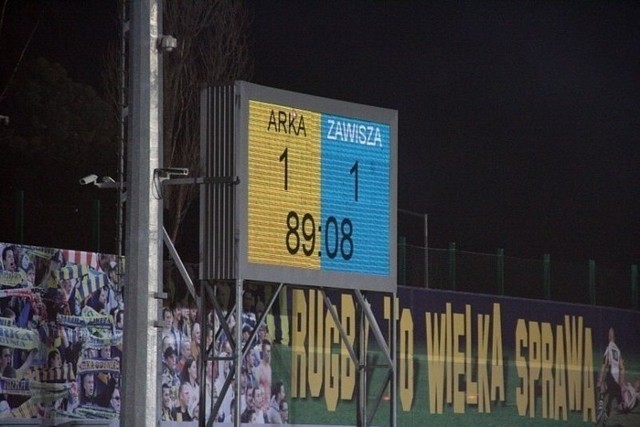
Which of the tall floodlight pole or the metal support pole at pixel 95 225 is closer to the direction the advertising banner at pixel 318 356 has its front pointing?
the tall floodlight pole

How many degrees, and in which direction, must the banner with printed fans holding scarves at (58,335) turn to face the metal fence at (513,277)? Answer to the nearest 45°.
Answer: approximately 90° to its left

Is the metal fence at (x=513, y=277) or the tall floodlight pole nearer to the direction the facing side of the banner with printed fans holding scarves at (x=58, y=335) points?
the tall floodlight pole

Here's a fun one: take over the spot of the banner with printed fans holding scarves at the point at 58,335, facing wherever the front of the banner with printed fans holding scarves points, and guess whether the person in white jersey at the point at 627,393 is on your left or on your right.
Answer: on your left

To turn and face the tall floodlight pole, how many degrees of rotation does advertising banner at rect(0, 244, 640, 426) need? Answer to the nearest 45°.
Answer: approximately 45° to its right

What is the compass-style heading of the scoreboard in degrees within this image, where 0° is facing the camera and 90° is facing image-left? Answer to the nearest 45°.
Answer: approximately 315°

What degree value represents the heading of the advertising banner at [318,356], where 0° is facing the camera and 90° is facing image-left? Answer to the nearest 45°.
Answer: approximately 315°

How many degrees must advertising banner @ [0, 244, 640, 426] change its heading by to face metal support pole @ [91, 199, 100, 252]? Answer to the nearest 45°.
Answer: approximately 135° to its right

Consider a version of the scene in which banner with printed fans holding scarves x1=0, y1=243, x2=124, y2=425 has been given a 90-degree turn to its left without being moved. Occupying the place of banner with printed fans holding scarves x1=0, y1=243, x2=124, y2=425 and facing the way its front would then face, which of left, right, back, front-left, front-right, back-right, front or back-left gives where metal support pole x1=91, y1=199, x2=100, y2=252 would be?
front-left

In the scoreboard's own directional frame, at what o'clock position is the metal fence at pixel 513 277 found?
The metal fence is roughly at 8 o'clock from the scoreboard.

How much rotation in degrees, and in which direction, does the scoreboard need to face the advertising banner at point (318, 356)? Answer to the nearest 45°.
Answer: approximately 135° to its left

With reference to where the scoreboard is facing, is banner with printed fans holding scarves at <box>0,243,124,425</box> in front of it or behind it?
behind
